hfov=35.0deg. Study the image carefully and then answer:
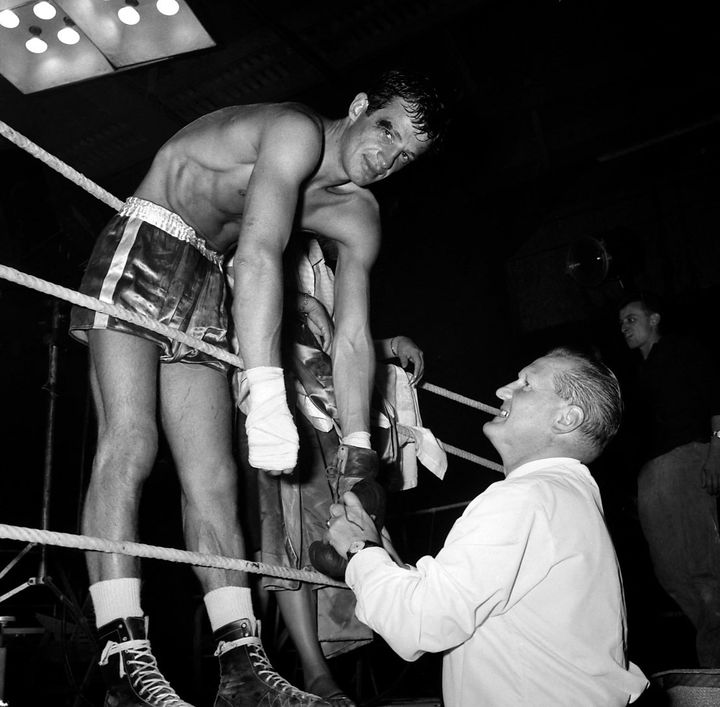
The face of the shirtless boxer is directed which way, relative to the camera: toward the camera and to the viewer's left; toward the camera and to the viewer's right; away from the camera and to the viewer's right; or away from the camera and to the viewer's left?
toward the camera and to the viewer's right

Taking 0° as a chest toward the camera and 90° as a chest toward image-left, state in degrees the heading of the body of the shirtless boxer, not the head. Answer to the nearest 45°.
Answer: approximately 315°
